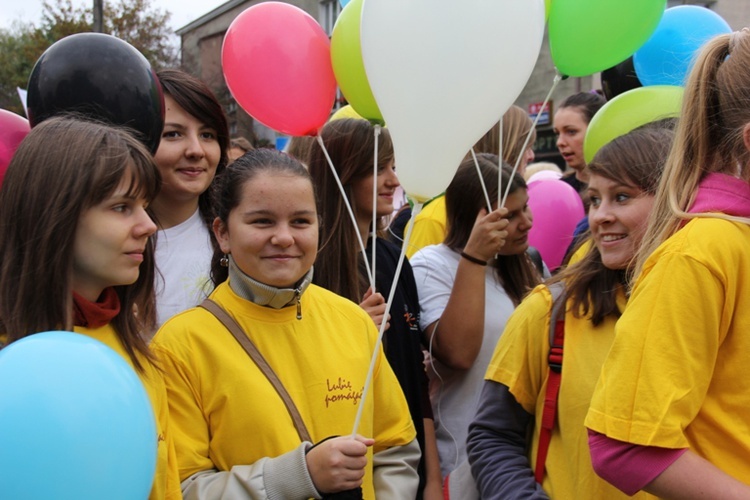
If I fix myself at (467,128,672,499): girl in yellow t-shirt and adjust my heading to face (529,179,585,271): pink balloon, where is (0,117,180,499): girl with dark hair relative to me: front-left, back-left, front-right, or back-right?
back-left

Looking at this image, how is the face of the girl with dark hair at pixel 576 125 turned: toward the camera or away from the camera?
toward the camera

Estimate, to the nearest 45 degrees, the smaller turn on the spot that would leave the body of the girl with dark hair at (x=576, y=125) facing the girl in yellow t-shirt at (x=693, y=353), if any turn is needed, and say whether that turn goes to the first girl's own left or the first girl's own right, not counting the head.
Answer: approximately 45° to the first girl's own left

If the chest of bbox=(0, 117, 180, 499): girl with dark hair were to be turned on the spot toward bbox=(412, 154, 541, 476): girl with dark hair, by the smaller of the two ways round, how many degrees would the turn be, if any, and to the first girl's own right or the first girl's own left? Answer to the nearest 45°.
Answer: approximately 45° to the first girl's own left

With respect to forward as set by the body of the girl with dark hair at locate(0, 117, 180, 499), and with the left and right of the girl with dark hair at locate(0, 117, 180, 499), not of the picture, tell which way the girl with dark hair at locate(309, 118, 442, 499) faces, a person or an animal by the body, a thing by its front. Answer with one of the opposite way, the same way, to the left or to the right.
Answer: the same way

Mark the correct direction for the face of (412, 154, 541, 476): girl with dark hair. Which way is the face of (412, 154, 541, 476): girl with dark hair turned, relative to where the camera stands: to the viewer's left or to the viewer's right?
to the viewer's right

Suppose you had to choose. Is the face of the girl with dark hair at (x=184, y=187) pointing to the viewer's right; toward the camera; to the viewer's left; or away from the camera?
toward the camera

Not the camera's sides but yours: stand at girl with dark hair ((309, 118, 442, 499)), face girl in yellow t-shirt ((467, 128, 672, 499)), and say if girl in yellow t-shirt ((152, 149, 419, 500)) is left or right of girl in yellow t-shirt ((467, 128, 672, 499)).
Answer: right

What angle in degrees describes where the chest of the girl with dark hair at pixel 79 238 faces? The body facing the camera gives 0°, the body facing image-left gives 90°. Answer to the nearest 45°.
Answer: approximately 270°
